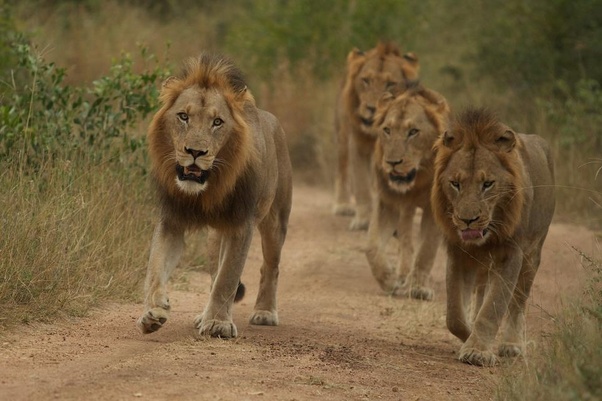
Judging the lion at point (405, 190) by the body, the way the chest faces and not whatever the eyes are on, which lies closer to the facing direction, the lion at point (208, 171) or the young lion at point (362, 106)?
the lion

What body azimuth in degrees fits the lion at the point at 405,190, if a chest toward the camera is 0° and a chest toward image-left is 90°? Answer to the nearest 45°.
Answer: approximately 0°

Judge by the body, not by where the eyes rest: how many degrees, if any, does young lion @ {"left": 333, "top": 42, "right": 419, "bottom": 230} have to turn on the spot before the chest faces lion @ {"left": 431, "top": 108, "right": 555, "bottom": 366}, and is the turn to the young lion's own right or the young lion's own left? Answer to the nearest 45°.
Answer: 0° — it already faces it

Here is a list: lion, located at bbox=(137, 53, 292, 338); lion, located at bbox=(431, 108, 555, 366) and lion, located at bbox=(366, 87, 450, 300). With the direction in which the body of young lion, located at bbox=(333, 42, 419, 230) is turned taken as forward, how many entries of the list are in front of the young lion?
3

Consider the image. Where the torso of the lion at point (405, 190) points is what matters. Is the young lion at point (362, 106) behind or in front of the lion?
behind

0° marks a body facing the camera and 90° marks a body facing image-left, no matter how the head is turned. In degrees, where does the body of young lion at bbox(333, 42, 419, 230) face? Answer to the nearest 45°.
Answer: approximately 0°

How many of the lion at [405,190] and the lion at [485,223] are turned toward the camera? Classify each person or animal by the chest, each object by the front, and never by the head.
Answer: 2

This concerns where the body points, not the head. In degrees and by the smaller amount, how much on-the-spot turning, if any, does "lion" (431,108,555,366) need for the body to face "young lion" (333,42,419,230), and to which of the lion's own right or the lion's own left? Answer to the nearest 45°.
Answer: approximately 180°
